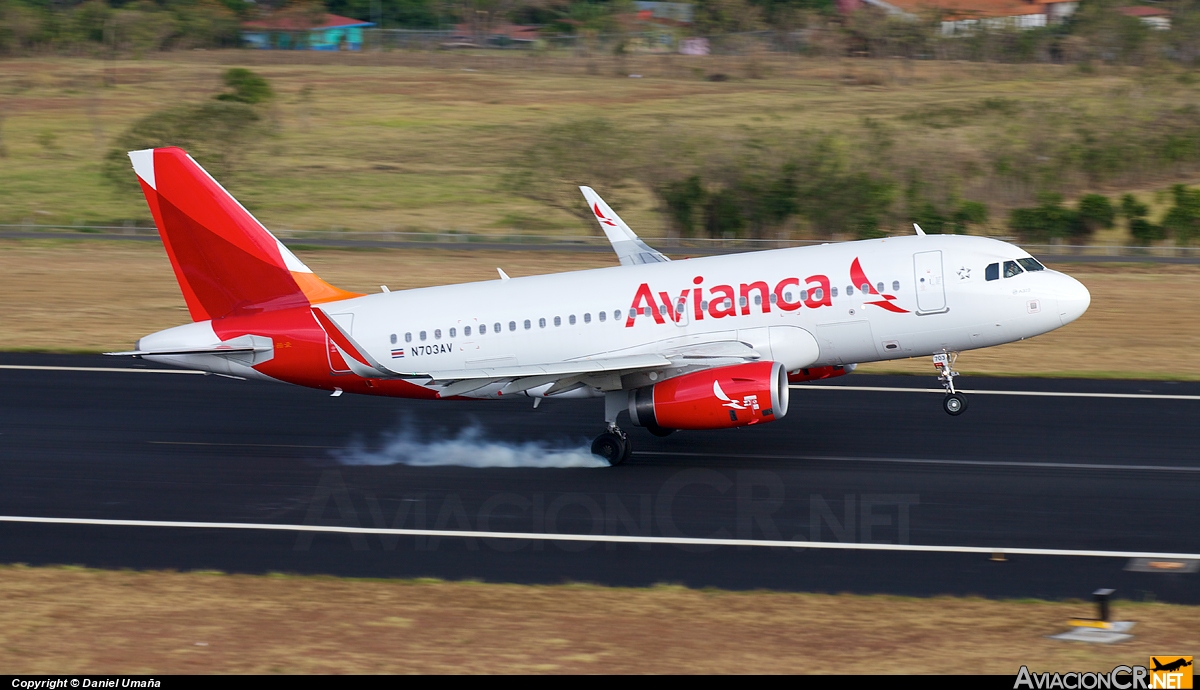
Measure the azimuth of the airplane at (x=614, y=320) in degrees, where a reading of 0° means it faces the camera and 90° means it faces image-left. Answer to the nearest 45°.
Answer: approximately 270°
